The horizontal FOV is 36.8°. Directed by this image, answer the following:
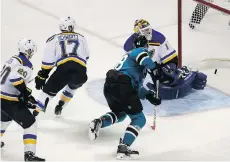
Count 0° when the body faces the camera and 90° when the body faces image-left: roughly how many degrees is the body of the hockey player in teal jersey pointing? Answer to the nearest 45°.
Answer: approximately 225°

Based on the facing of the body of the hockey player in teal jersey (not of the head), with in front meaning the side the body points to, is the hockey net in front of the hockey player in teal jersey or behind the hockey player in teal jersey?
in front
